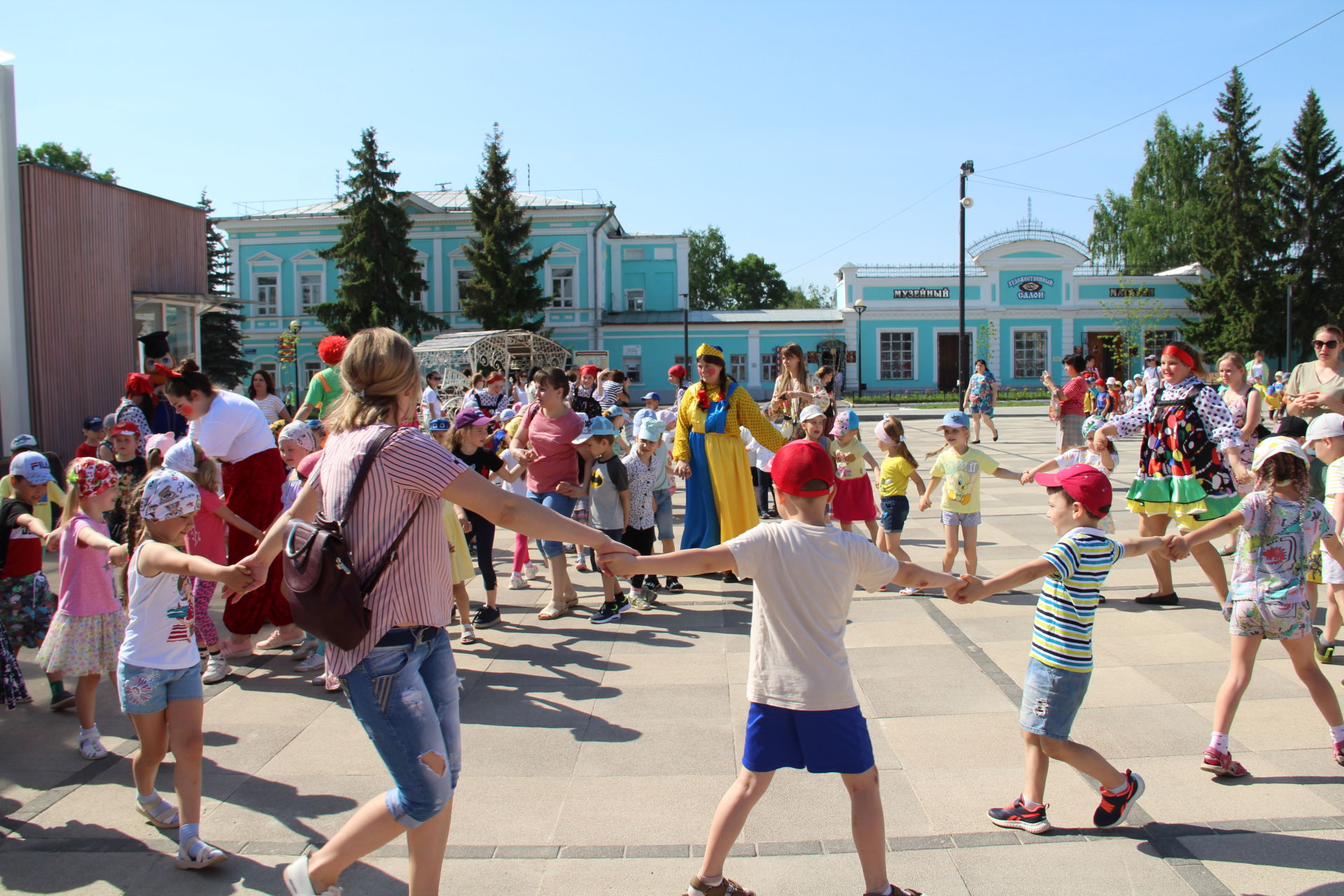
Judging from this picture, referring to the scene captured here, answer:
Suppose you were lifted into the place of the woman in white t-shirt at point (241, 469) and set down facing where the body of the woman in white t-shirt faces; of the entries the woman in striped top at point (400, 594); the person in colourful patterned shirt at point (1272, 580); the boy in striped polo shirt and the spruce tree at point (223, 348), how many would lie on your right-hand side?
1

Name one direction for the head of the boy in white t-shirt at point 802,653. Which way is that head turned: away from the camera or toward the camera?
away from the camera

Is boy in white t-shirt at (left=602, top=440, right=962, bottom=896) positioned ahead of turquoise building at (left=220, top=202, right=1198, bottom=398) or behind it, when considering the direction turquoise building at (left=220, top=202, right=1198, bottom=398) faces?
ahead

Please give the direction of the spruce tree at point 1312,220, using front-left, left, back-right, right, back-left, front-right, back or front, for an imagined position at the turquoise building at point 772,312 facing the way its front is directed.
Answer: left

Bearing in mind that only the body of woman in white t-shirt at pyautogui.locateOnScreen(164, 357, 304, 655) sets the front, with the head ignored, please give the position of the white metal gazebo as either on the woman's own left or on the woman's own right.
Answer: on the woman's own right

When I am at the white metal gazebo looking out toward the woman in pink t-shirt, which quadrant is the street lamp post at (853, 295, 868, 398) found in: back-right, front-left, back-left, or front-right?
back-left

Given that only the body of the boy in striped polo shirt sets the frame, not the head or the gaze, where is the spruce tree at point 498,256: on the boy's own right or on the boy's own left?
on the boy's own right

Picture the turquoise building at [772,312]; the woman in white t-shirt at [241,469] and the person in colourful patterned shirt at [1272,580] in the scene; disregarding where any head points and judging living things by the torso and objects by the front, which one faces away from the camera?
the person in colourful patterned shirt

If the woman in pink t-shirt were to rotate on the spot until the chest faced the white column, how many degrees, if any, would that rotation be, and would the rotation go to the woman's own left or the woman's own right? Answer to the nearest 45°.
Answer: approximately 90° to the woman's own right

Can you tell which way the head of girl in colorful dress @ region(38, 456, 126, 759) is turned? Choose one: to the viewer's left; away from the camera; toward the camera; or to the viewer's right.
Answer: to the viewer's right

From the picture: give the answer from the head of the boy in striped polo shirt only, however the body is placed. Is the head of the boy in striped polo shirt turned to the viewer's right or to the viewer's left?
to the viewer's left

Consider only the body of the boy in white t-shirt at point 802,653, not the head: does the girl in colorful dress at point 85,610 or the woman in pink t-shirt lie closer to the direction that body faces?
the woman in pink t-shirt
